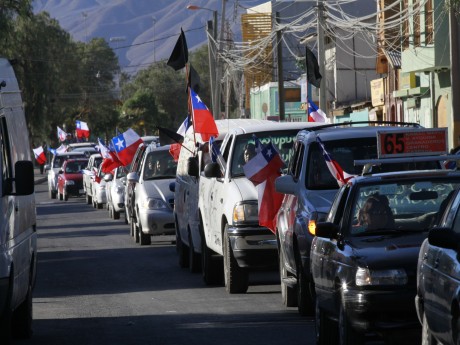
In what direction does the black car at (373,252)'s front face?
toward the camera

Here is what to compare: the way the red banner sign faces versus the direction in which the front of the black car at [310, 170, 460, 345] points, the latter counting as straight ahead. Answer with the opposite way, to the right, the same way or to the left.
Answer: the same way

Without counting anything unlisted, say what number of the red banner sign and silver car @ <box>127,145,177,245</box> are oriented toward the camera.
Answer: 2

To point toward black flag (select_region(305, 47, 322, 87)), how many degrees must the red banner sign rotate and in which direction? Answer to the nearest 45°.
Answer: approximately 180°

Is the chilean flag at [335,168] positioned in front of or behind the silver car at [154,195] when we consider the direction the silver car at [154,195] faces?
in front

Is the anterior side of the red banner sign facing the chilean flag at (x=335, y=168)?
no

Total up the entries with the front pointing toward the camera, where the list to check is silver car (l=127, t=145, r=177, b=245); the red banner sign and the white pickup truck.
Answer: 3

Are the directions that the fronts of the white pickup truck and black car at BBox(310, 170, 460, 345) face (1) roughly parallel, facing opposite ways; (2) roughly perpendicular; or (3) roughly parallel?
roughly parallel

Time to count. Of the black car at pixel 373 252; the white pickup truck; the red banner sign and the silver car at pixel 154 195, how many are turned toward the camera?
4

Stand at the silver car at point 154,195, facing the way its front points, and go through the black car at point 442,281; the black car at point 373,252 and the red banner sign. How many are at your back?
0

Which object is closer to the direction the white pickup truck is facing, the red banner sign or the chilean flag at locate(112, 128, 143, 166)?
the red banner sign

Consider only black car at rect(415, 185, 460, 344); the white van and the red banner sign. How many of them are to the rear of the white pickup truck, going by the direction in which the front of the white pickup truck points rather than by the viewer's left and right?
0

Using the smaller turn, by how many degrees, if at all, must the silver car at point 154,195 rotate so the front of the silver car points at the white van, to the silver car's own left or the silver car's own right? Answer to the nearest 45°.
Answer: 0° — it already faces it

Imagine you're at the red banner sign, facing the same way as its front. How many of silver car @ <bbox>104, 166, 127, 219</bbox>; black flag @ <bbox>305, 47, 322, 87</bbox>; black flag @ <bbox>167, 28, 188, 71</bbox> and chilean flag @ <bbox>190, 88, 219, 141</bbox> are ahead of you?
0

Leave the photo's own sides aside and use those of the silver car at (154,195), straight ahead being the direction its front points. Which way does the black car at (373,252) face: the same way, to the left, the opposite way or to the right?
the same way
